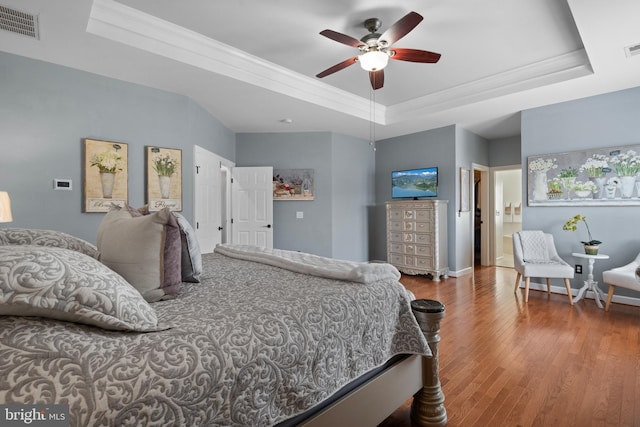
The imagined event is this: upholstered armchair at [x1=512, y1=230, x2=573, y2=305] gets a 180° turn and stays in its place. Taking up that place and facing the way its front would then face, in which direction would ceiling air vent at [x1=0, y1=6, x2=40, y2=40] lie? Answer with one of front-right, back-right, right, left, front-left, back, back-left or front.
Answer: left

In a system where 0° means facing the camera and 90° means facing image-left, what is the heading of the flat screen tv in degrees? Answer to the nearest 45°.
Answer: approximately 45°

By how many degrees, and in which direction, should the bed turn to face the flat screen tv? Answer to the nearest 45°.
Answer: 0° — it already faces it

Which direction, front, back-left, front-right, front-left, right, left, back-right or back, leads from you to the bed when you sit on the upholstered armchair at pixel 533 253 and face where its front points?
front-right

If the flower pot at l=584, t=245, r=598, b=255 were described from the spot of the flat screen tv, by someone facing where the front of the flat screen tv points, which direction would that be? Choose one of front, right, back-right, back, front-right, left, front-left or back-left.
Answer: left

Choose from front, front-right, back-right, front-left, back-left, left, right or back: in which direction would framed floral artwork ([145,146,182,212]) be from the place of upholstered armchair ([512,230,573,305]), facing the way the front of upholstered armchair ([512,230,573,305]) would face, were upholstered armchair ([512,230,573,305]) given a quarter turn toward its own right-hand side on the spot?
front

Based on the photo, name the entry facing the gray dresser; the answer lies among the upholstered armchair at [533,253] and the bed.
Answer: the bed

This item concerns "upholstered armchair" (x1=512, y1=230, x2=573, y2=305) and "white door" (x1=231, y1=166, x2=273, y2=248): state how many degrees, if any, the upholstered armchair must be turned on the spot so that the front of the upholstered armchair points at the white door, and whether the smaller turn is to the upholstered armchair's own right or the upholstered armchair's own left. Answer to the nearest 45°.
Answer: approximately 135° to the upholstered armchair's own right

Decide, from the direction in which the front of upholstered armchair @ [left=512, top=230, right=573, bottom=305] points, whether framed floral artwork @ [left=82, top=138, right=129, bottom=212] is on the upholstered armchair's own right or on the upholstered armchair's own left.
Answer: on the upholstered armchair's own right

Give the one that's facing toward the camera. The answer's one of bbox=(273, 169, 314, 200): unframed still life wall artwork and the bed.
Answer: the unframed still life wall artwork

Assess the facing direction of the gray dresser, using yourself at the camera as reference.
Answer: facing the viewer and to the left of the viewer

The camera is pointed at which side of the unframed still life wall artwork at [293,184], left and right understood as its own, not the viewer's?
front

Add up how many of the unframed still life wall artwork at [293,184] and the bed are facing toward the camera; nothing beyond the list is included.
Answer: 1

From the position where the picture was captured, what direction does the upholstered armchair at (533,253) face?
facing the viewer and to the right of the viewer
